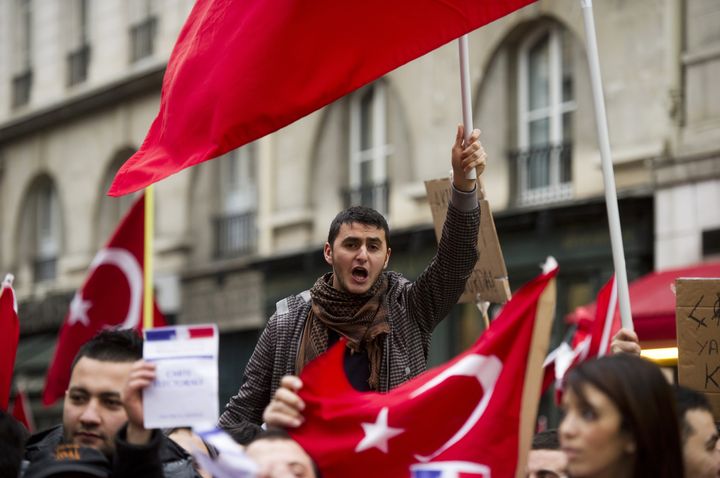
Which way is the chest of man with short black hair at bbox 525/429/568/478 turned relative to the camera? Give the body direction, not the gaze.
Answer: toward the camera

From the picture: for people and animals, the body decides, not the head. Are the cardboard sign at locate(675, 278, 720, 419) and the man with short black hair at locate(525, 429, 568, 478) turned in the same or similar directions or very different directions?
same or similar directions

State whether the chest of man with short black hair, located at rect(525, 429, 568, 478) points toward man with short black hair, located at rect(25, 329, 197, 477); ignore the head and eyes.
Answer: no

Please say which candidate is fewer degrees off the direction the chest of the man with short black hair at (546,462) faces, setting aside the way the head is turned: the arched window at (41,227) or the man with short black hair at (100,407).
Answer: the man with short black hair

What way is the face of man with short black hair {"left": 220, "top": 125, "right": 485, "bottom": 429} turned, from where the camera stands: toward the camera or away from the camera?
toward the camera

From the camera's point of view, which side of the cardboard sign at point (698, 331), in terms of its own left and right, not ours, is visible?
front

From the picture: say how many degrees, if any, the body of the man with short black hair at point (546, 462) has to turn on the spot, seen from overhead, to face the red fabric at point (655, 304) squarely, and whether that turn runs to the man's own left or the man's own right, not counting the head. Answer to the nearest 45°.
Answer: approximately 180°

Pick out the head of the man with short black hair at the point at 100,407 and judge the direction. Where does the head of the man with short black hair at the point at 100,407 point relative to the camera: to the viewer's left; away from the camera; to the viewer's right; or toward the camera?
toward the camera

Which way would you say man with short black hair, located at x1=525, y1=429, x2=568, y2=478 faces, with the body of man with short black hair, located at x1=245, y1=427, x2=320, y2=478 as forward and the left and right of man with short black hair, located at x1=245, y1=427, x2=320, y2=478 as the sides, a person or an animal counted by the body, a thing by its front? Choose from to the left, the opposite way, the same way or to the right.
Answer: the same way

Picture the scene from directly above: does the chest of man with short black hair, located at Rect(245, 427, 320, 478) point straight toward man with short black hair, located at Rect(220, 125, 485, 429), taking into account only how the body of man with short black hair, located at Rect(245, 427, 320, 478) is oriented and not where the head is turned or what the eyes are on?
no

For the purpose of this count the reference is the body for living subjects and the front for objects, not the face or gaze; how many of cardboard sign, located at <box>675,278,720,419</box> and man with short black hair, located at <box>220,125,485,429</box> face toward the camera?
2

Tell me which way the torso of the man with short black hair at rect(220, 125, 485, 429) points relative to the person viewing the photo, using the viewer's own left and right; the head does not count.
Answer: facing the viewer

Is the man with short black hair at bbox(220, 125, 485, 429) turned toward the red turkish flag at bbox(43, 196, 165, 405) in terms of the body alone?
no

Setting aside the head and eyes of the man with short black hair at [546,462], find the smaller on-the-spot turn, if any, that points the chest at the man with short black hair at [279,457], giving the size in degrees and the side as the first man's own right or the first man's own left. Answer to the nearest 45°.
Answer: approximately 45° to the first man's own right
